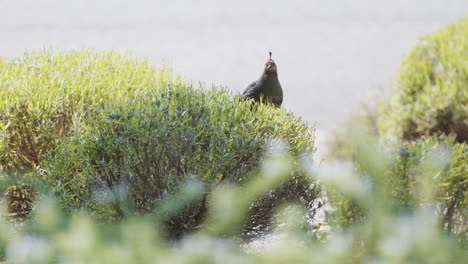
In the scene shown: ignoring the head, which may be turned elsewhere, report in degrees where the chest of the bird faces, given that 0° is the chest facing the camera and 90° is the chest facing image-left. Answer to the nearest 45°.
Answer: approximately 315°

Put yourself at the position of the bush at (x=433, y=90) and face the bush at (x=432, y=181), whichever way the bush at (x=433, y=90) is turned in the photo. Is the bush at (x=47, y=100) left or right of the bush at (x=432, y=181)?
right

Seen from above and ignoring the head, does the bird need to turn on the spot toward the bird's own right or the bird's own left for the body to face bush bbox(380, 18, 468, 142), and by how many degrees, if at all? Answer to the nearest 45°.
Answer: approximately 90° to the bird's own left

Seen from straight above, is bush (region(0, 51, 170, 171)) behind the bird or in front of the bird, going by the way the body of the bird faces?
behind
